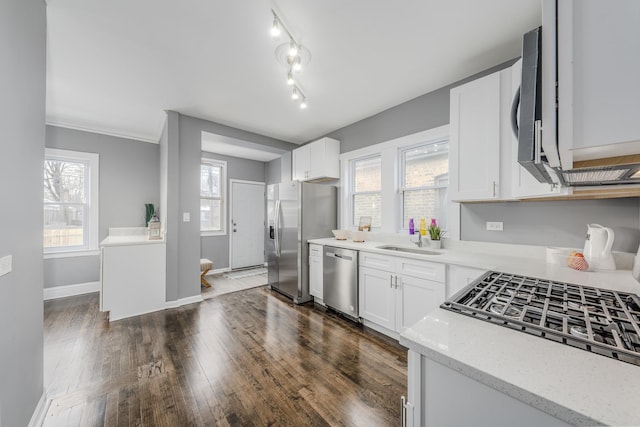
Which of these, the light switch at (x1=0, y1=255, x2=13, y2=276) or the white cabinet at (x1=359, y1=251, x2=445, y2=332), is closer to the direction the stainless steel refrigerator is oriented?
the light switch

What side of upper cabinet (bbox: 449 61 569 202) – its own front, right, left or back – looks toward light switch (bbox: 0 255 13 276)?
front

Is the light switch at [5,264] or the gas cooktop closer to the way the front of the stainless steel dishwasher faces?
the light switch

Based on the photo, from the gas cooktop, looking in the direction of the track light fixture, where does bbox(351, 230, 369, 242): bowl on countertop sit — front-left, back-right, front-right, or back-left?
front-right

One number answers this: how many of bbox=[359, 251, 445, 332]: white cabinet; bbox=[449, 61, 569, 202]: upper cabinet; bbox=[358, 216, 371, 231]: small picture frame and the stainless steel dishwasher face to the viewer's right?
0

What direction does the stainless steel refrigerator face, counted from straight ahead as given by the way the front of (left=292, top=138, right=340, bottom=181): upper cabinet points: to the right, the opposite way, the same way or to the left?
the same way

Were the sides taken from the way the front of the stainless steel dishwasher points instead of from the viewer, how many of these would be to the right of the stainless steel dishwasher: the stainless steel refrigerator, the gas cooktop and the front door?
2

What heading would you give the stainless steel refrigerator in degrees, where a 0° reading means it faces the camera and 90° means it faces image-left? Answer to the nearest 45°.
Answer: approximately 45°

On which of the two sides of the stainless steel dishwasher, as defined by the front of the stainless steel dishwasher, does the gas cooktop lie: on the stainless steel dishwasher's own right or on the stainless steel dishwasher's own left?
on the stainless steel dishwasher's own left

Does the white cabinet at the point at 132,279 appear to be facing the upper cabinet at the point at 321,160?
no

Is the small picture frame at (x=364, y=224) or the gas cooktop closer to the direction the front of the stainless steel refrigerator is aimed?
the gas cooktop
